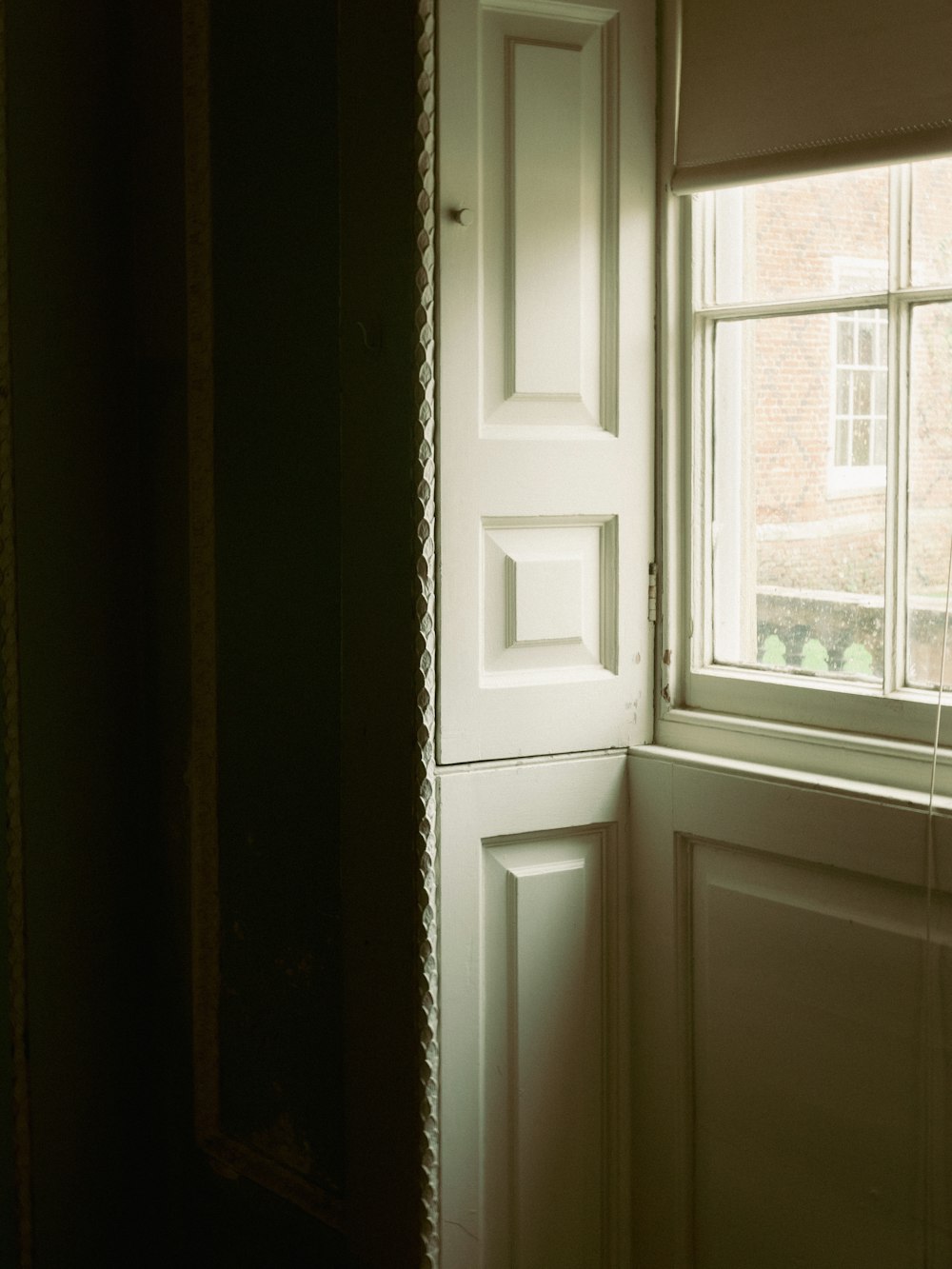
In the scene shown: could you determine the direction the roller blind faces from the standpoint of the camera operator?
facing the viewer and to the left of the viewer
